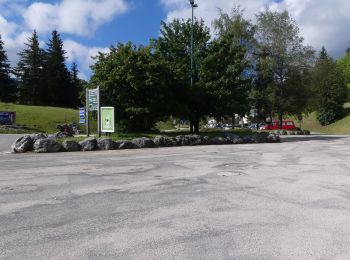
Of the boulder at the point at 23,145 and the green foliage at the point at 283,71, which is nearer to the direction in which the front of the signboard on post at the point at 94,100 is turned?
the boulder

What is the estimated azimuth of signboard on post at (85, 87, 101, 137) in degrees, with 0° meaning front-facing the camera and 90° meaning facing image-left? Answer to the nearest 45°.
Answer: approximately 45°

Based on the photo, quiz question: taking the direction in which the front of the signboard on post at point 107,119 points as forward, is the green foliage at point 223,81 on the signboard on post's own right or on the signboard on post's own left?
on the signboard on post's own left

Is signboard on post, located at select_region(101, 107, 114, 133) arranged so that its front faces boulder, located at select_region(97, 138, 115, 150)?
yes

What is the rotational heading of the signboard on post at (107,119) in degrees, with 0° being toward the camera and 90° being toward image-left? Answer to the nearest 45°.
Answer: approximately 0°

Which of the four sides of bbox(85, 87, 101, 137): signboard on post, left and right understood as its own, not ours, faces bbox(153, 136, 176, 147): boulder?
left

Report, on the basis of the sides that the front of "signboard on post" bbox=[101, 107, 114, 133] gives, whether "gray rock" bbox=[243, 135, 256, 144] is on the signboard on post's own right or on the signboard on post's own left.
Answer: on the signboard on post's own left

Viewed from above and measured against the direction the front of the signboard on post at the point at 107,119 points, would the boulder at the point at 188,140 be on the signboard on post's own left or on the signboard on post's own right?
on the signboard on post's own left
